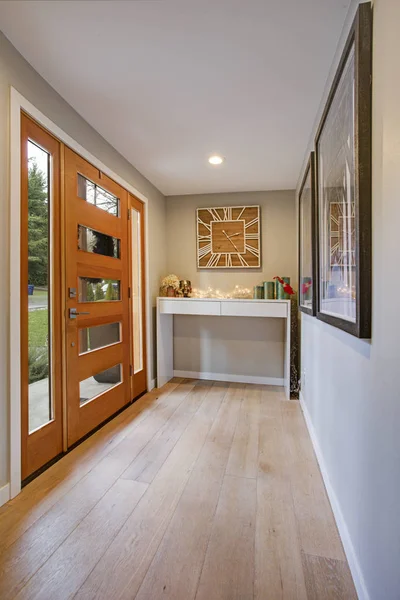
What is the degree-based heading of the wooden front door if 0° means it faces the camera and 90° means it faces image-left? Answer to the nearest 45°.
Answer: approximately 315°

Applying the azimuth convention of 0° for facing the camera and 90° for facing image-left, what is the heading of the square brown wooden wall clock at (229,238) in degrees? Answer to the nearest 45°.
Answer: approximately 0°

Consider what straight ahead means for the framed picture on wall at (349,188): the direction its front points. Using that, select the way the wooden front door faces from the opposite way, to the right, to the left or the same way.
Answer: the opposite way

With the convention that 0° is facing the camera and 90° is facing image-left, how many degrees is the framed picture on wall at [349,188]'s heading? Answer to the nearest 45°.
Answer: approximately 90°

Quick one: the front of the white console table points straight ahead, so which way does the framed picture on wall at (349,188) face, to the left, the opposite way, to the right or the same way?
to the right

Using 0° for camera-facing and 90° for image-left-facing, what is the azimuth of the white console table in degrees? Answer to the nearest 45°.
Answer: approximately 0°

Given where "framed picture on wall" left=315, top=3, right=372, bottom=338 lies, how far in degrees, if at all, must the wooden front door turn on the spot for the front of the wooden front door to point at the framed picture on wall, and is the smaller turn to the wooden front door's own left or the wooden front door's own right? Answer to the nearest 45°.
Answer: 0° — it already faces it

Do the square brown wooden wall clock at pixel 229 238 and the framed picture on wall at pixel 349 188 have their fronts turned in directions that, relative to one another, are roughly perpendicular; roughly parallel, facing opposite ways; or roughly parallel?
roughly perpendicular
